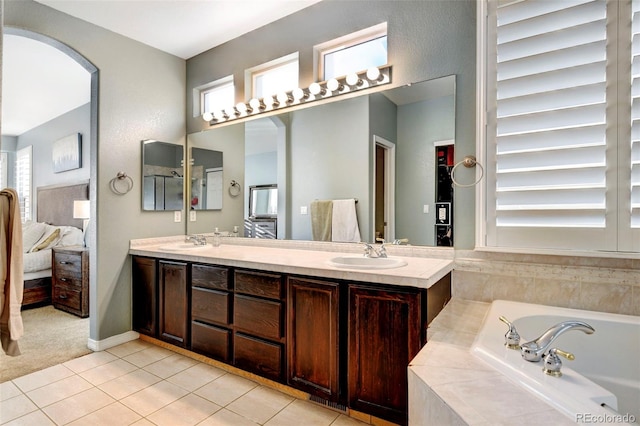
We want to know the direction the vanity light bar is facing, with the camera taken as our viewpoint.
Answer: facing the viewer and to the left of the viewer

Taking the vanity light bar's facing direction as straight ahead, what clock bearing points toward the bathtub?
The bathtub is roughly at 9 o'clock from the vanity light bar.

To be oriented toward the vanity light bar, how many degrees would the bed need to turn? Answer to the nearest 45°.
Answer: approximately 90° to its left

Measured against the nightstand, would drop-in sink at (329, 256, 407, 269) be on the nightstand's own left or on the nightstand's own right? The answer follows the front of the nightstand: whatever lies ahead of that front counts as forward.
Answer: on the nightstand's own left

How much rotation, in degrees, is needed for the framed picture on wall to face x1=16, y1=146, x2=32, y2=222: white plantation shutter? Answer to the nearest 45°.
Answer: approximately 135° to its right

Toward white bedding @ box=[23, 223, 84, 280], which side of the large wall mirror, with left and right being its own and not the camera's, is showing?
right

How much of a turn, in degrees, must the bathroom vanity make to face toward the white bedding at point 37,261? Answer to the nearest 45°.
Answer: approximately 90° to its right

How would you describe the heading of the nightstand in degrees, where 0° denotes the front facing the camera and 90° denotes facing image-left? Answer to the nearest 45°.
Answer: approximately 45°

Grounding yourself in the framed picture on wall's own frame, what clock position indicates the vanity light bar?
The vanity light bar is roughly at 10 o'clock from the framed picture on wall.

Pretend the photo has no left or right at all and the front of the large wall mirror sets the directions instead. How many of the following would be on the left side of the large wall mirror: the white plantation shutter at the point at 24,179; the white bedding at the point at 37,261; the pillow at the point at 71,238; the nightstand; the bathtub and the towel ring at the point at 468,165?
2

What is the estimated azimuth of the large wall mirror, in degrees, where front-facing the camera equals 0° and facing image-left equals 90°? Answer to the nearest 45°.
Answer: approximately 45°
